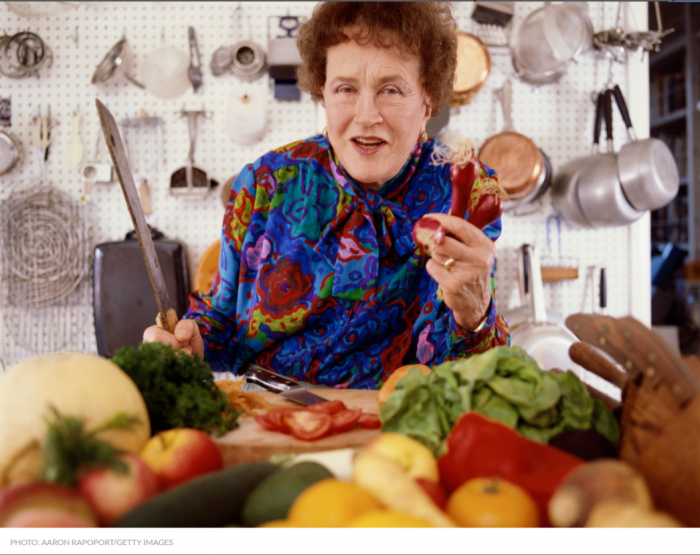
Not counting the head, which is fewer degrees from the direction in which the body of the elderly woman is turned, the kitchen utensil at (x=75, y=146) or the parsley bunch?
the parsley bunch

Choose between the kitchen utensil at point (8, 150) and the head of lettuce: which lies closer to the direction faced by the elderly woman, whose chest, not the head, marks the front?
the head of lettuce

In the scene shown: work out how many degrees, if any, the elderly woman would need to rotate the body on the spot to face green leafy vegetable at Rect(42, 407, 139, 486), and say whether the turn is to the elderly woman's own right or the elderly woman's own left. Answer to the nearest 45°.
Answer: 0° — they already face it

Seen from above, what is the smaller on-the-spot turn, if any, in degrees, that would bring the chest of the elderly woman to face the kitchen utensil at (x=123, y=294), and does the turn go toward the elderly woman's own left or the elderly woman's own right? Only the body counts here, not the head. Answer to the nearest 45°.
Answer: approximately 135° to the elderly woman's own right

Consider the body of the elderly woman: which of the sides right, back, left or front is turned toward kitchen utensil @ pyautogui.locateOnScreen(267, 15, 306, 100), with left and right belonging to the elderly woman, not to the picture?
back

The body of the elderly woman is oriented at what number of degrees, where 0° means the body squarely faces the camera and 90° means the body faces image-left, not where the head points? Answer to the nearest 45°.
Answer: approximately 0°

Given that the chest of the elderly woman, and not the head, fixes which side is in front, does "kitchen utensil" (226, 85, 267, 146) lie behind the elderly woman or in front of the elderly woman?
behind
